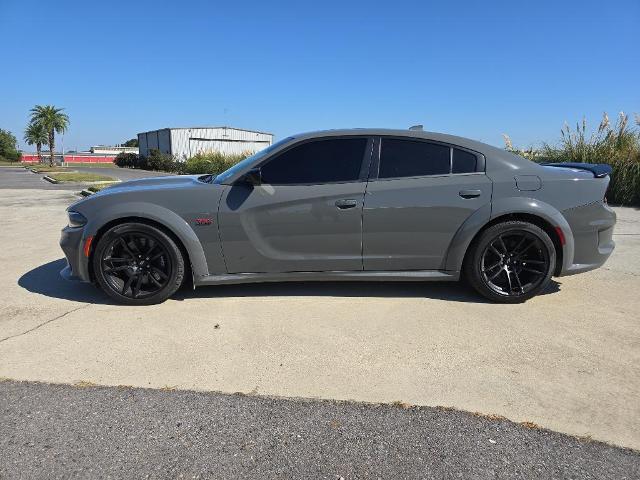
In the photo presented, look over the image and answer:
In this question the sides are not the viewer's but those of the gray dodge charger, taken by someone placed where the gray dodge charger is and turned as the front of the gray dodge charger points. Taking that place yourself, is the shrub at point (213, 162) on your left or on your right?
on your right

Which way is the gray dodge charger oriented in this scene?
to the viewer's left

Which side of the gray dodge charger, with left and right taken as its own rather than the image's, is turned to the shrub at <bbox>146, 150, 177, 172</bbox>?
right

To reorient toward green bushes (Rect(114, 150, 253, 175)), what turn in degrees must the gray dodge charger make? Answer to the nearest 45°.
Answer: approximately 90° to its right
